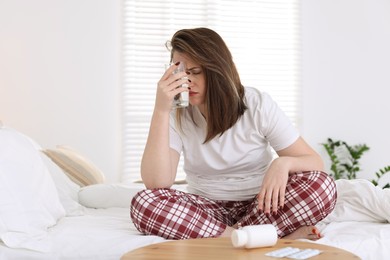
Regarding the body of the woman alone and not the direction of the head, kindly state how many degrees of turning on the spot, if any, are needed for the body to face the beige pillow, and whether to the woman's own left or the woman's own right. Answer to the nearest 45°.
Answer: approximately 135° to the woman's own right

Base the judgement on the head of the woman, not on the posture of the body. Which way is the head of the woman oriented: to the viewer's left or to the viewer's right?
to the viewer's left

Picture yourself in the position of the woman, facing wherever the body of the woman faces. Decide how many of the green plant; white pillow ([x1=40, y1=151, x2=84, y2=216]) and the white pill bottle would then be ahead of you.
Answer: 1

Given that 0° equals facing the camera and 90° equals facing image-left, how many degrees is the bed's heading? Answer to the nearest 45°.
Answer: approximately 270°

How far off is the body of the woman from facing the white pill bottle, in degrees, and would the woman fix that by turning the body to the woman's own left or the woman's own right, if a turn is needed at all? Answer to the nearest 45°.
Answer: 0° — they already face it

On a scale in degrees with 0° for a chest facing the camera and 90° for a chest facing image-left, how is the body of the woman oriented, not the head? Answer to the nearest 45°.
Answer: approximately 0°
